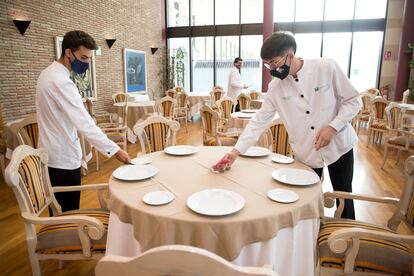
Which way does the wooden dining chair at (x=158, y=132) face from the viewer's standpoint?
toward the camera

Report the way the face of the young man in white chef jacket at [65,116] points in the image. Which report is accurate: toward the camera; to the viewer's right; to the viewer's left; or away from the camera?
to the viewer's right

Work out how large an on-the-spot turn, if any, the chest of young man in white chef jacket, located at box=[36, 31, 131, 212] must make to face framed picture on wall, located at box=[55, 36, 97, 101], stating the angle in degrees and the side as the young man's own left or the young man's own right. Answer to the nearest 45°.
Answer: approximately 90° to the young man's own left

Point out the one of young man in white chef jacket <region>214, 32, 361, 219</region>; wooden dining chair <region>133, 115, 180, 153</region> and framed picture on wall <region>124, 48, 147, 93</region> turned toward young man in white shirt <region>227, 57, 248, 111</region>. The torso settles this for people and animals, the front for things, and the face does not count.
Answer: the framed picture on wall

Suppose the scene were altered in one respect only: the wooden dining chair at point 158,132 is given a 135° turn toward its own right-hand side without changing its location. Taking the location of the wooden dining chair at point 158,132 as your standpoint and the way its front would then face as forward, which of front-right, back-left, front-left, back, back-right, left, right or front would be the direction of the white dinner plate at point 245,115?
right

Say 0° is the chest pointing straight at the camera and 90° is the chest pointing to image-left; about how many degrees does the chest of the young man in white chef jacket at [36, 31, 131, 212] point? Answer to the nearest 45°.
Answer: approximately 270°

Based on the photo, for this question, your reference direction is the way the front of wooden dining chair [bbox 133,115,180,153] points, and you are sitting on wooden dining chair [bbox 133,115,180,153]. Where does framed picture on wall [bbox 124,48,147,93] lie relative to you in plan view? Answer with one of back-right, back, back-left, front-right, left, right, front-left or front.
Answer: back

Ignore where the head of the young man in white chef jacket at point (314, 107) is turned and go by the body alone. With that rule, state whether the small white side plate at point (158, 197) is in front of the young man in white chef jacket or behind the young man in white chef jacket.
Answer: in front

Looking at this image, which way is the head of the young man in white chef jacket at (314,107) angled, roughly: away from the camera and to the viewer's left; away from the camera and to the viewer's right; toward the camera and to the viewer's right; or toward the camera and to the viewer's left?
toward the camera and to the viewer's left

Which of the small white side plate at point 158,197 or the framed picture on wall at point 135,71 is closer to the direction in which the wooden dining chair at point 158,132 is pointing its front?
the small white side plate

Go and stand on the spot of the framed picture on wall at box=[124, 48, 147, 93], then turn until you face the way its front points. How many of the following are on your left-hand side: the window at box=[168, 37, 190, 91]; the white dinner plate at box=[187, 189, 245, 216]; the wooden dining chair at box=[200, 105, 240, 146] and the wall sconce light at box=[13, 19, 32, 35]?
1

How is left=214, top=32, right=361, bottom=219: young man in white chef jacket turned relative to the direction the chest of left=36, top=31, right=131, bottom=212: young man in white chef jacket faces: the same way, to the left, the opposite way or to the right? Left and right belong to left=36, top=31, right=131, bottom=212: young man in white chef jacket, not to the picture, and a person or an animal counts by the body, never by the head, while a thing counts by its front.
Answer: the opposite way

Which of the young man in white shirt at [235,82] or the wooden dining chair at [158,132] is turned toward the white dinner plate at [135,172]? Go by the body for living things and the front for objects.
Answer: the wooden dining chair

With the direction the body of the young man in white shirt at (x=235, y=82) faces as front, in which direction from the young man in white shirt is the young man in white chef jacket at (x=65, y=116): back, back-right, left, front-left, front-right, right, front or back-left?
right
